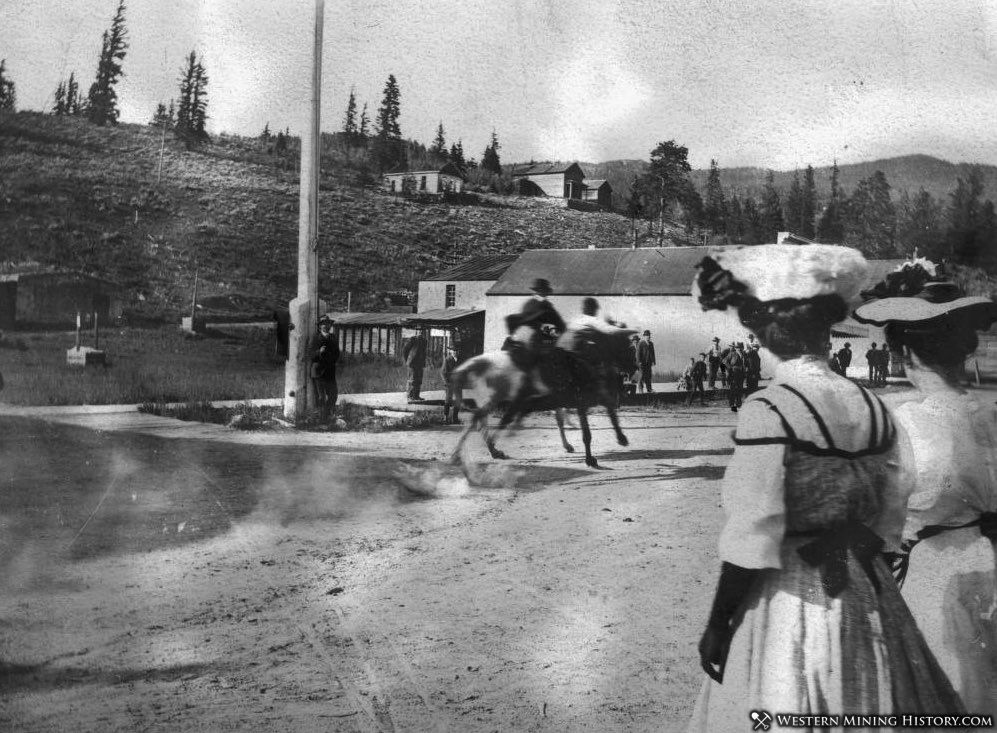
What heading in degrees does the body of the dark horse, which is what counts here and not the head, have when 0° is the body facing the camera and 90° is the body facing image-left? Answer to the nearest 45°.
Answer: approximately 270°

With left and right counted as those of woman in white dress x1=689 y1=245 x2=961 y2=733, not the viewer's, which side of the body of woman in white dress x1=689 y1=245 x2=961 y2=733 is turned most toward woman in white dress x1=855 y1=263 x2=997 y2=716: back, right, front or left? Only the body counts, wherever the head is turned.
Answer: right

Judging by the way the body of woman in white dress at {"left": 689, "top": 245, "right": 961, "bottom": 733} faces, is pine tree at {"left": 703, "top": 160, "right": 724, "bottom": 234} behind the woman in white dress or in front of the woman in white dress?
in front

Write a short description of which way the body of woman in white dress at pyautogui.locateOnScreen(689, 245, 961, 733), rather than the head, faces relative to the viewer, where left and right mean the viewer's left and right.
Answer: facing away from the viewer and to the left of the viewer

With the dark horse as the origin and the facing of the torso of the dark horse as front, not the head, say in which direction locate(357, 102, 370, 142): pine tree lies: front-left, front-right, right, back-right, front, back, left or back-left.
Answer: back-left

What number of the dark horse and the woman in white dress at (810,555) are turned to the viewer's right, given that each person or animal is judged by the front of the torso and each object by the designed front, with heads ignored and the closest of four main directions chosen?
1

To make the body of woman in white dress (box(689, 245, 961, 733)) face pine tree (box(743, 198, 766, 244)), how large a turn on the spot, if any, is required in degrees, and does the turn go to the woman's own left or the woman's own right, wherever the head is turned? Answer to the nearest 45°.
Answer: approximately 45° to the woman's own right

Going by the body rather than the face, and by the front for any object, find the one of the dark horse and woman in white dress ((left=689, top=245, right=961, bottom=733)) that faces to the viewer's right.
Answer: the dark horse

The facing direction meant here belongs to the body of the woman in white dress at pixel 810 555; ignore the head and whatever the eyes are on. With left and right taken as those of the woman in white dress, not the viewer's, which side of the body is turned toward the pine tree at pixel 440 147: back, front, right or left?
front

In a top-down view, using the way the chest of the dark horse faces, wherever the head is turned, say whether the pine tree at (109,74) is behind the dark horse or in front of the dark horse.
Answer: behind
